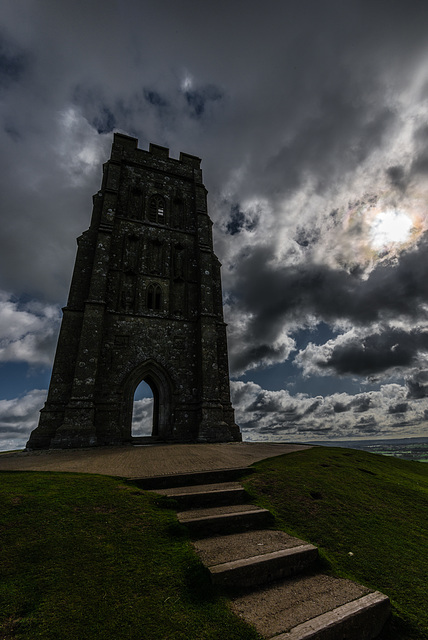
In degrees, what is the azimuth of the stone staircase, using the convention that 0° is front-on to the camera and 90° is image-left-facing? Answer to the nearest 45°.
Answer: approximately 315°

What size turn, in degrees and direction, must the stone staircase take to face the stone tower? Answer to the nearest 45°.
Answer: approximately 180°
